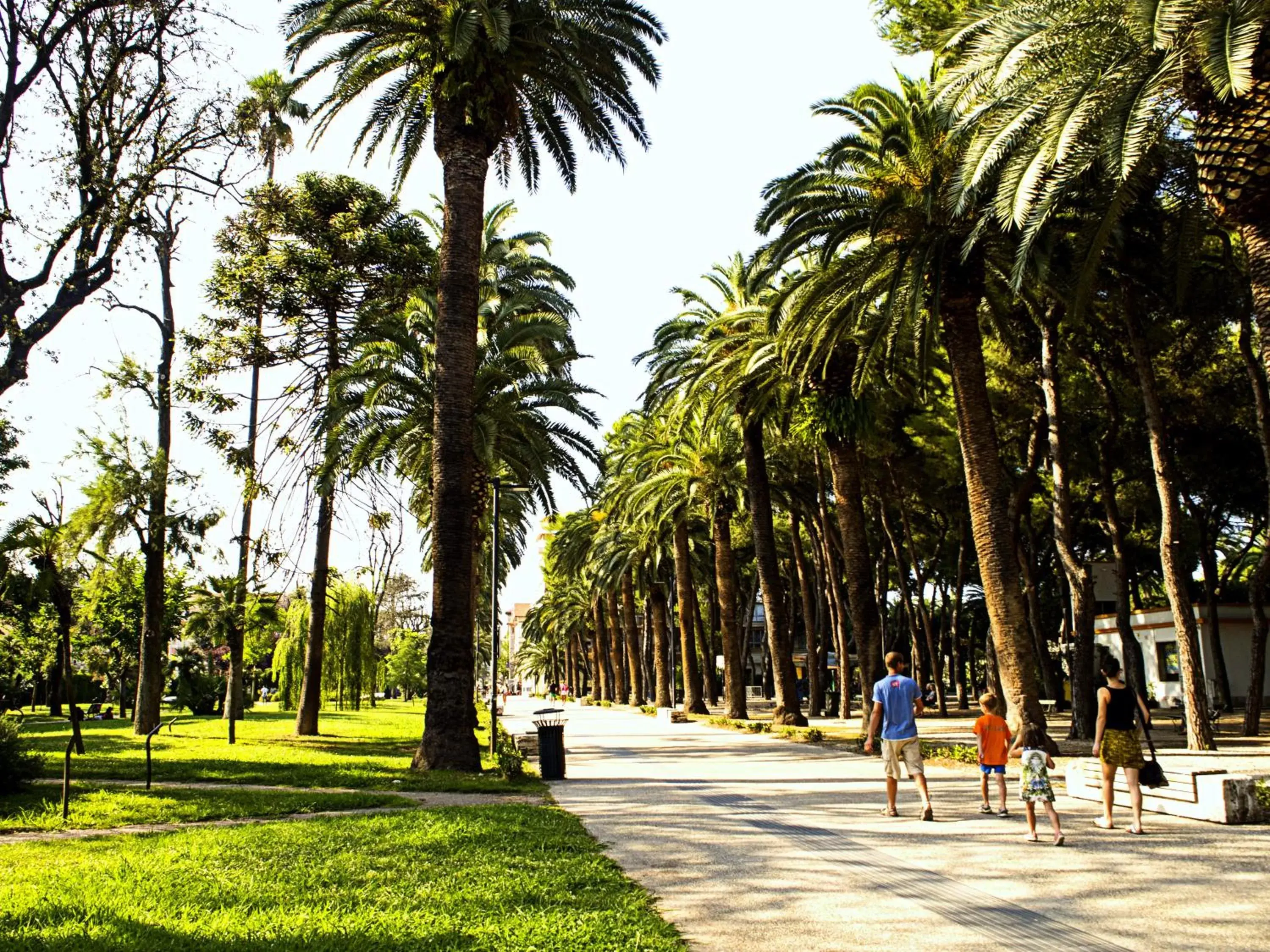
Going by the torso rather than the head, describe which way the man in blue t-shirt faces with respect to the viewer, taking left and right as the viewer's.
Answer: facing away from the viewer

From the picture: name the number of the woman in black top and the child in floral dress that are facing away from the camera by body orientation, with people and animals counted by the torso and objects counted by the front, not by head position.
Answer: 2

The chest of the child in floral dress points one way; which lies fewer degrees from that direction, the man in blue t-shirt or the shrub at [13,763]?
the man in blue t-shirt

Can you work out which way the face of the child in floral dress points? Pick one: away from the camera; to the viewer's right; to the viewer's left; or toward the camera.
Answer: away from the camera

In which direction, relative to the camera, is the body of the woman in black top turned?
away from the camera

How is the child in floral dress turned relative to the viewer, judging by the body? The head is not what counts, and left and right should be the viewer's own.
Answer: facing away from the viewer

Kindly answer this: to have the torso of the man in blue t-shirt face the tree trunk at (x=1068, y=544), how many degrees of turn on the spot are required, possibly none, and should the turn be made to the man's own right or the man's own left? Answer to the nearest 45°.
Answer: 0° — they already face it

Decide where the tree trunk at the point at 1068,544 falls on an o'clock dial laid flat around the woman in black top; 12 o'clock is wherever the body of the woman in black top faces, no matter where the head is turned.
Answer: The tree trunk is roughly at 12 o'clock from the woman in black top.

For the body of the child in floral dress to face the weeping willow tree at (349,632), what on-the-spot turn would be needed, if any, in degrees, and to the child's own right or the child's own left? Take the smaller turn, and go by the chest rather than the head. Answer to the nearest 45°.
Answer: approximately 45° to the child's own left
